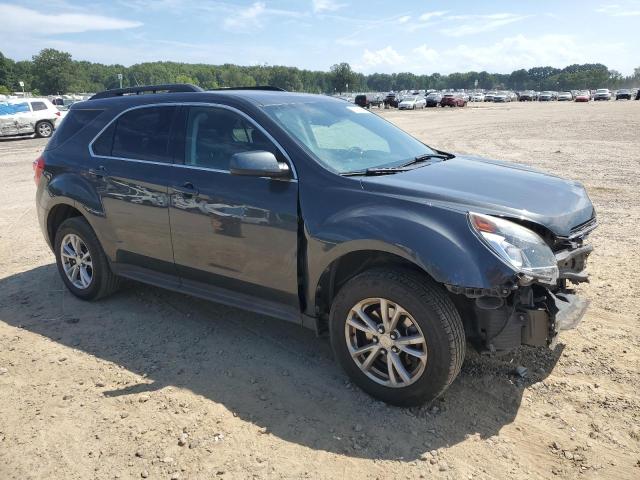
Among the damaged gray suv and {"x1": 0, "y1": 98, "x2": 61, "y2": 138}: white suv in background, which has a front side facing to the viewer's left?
the white suv in background

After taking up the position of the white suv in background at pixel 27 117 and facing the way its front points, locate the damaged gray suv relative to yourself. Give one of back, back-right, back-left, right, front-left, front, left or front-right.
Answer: left

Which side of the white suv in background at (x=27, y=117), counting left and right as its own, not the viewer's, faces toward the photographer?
left

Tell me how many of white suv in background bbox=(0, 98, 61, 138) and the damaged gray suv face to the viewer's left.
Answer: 1

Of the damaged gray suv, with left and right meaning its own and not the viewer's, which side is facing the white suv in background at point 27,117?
back
